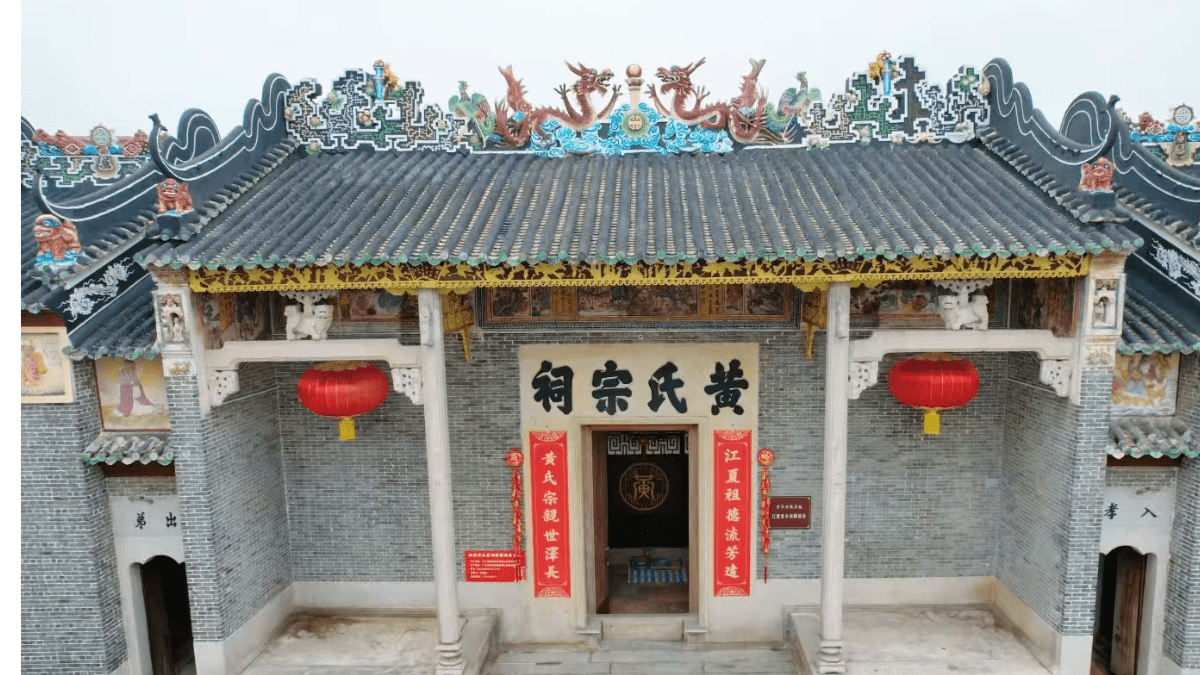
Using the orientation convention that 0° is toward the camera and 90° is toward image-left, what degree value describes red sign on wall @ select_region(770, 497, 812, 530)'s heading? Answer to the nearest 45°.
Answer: approximately 0°

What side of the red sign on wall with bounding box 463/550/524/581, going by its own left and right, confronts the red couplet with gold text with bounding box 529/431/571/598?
left

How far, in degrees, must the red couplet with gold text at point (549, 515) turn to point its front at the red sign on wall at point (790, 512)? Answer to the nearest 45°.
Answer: approximately 90° to its left

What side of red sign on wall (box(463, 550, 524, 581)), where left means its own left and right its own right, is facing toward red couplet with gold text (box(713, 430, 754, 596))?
left

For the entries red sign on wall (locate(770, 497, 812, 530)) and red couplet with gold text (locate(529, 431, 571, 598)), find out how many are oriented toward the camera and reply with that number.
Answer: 2
